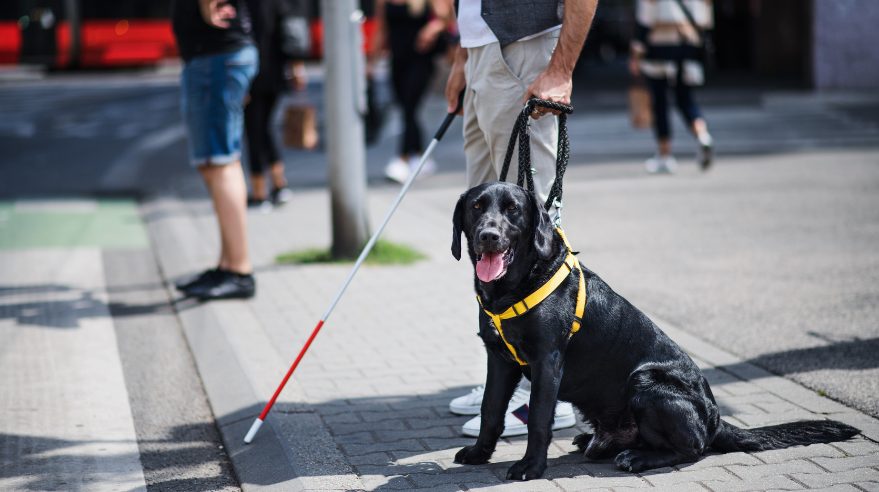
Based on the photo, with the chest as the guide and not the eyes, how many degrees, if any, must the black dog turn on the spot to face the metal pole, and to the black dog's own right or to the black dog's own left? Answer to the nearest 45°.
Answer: approximately 90° to the black dog's own right

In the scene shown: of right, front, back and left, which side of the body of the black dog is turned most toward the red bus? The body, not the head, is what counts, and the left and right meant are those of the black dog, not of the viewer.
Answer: right

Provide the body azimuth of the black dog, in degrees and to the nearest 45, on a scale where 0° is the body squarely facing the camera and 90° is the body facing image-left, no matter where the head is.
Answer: approximately 45°
